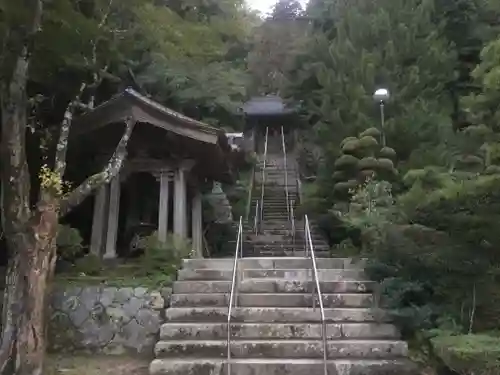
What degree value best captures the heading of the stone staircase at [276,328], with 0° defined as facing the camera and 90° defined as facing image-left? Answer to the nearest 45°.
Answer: approximately 0°

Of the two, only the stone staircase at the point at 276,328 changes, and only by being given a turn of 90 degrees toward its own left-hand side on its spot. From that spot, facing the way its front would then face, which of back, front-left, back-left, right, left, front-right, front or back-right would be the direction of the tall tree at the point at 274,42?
left

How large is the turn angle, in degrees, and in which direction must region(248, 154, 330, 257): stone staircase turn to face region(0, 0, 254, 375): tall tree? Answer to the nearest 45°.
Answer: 0° — it already faces it

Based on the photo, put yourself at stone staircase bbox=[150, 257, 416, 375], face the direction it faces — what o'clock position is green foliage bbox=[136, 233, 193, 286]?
The green foliage is roughly at 4 o'clock from the stone staircase.

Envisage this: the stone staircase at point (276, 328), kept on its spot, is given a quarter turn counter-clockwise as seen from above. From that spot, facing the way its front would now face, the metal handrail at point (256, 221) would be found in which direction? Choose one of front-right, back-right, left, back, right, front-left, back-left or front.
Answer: left

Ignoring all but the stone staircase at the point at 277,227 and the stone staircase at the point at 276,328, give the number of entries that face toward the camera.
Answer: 2
